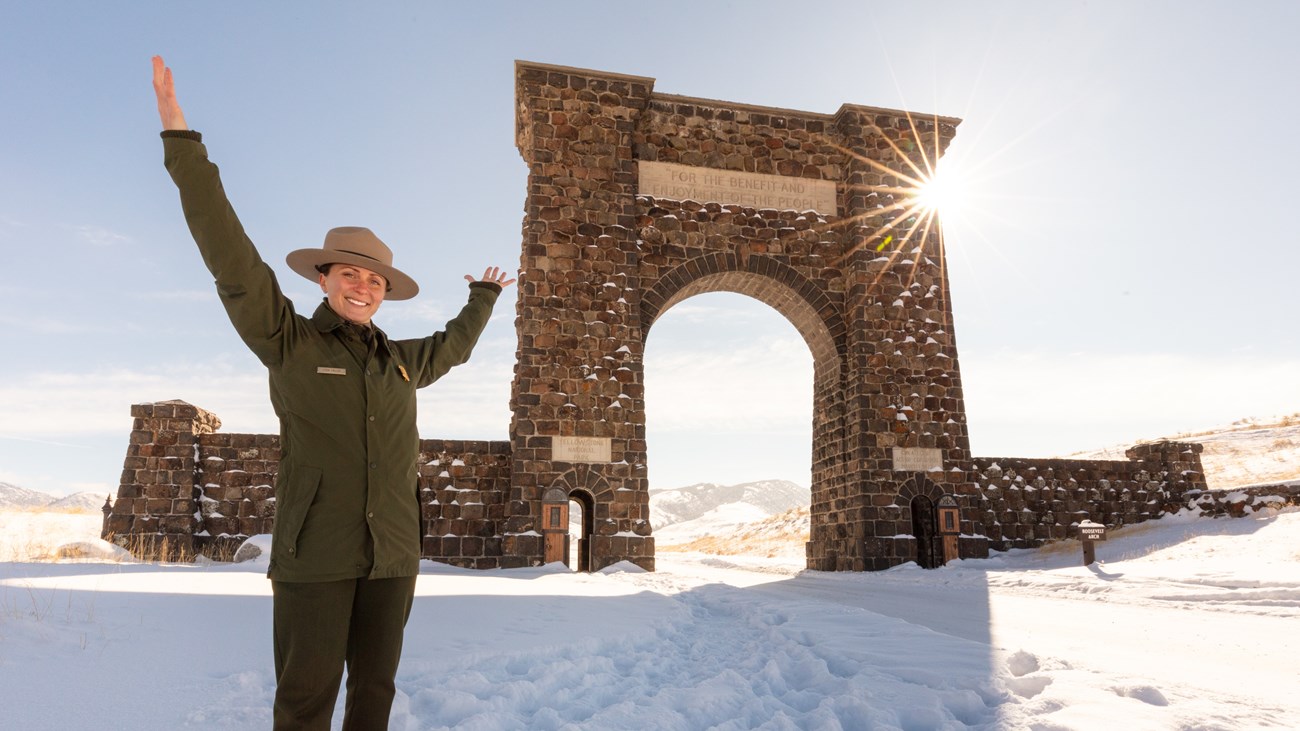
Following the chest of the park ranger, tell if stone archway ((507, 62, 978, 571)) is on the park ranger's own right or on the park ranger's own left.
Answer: on the park ranger's own left

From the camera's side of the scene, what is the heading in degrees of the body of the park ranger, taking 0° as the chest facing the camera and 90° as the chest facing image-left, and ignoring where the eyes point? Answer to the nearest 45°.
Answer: approximately 315°

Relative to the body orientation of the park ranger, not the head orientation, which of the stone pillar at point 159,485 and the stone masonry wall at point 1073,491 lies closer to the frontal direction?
the stone masonry wall

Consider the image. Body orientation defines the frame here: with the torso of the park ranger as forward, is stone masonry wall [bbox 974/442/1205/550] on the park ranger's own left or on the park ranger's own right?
on the park ranger's own left
